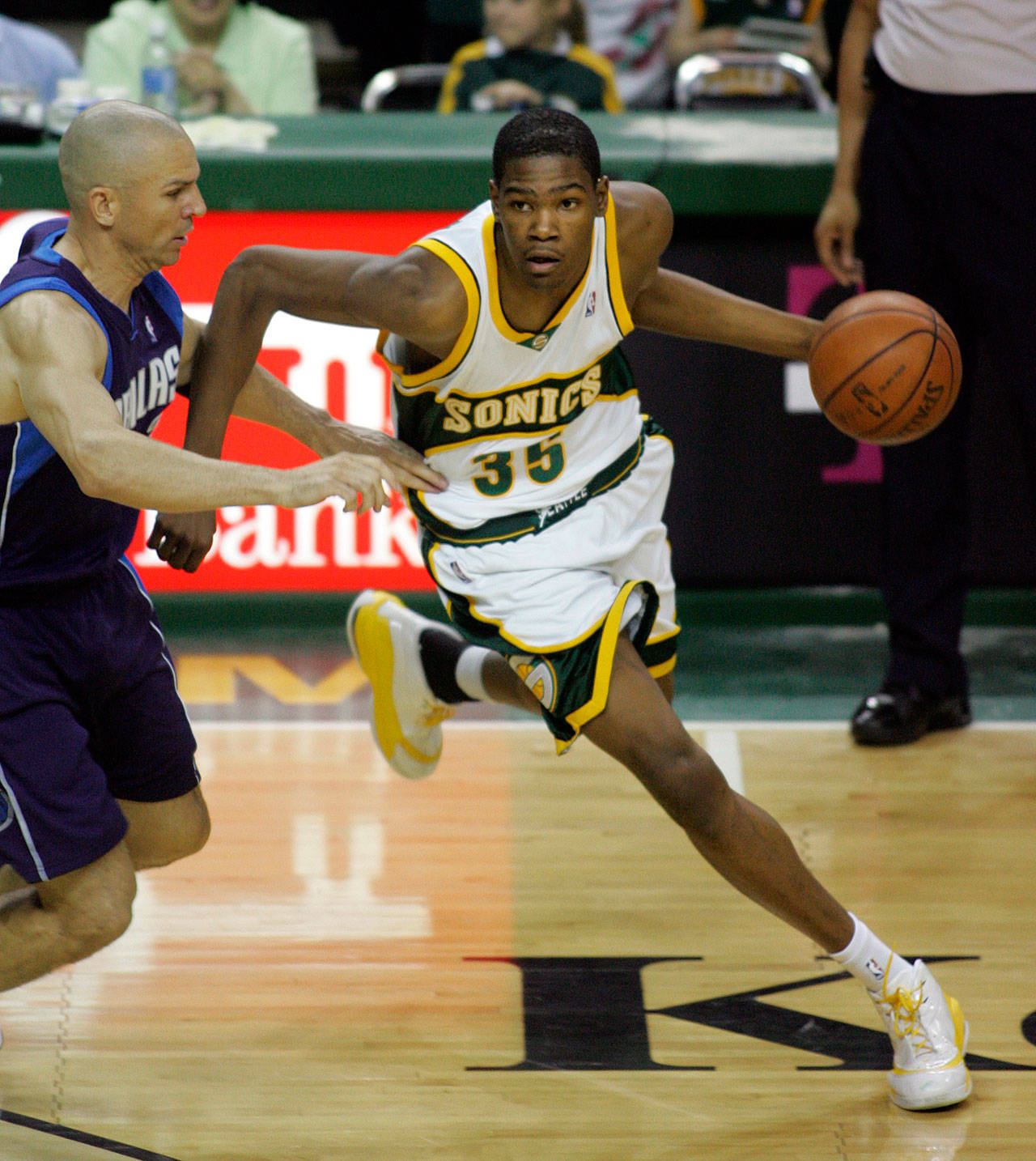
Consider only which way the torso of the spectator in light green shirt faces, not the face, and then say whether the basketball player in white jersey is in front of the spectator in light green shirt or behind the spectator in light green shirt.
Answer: in front

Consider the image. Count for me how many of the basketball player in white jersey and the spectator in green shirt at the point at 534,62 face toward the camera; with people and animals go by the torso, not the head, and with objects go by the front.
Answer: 2

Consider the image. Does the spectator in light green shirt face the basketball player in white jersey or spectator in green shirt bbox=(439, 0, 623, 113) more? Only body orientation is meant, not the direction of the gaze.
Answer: the basketball player in white jersey

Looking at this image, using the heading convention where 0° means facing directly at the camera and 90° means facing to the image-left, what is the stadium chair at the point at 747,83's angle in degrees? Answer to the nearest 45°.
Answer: approximately 0°

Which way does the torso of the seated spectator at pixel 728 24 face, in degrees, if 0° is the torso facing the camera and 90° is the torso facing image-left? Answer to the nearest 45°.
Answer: approximately 0°

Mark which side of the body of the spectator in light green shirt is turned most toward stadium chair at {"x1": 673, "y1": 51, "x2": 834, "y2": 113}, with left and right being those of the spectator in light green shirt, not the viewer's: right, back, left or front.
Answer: left

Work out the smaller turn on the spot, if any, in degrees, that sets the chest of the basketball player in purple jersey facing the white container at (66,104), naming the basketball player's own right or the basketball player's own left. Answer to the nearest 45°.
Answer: approximately 135° to the basketball player's own left

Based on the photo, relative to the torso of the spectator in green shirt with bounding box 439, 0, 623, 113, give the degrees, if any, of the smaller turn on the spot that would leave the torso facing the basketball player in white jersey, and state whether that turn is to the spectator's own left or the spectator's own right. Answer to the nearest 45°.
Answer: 0° — they already face them

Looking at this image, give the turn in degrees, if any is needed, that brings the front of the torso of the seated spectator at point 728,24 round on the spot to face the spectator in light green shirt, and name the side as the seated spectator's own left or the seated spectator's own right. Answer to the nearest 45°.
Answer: approximately 45° to the seated spectator's own right
